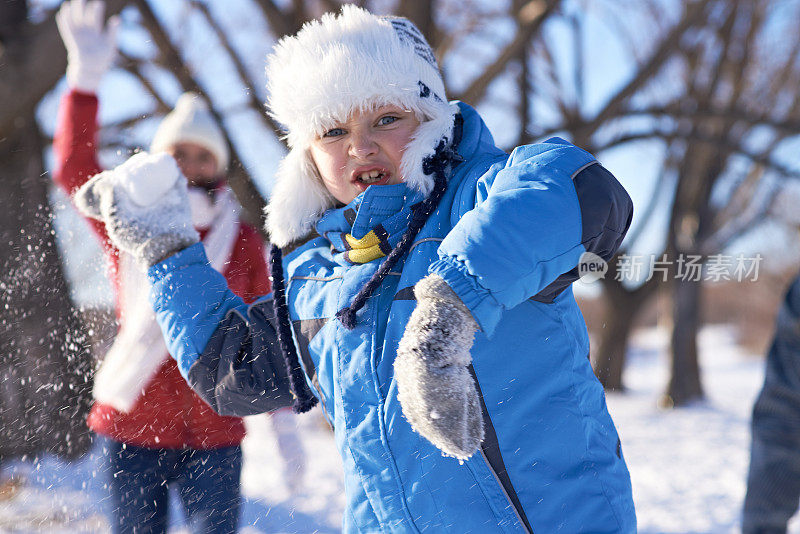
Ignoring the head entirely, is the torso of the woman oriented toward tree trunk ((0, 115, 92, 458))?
no

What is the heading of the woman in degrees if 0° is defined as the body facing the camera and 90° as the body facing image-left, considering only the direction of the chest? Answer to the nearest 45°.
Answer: approximately 0°

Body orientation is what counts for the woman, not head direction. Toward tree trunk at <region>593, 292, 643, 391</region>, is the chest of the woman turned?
no

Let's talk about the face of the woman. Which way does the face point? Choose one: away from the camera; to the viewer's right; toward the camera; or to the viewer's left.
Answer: toward the camera

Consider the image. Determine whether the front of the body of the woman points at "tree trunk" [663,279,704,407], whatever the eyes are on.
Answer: no
